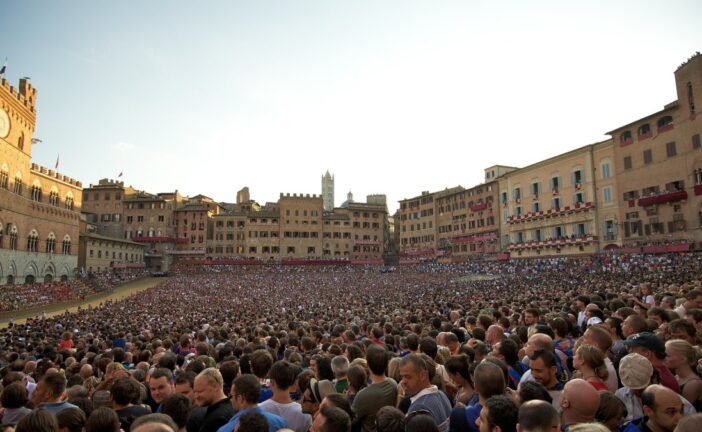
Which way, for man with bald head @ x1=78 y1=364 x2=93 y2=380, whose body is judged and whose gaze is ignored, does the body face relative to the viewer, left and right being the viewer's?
facing away from the viewer

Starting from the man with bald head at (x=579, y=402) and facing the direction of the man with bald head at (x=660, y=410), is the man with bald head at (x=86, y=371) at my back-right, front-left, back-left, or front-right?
back-left

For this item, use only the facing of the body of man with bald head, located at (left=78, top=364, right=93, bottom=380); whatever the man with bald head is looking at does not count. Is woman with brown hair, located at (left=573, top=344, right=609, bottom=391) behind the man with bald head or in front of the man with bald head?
behind

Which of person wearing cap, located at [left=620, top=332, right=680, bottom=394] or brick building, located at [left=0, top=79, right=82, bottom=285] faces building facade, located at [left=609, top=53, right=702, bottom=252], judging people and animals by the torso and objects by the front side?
the brick building

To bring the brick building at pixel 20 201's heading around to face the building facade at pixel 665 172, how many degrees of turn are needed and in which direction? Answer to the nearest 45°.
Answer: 0° — it already faces it

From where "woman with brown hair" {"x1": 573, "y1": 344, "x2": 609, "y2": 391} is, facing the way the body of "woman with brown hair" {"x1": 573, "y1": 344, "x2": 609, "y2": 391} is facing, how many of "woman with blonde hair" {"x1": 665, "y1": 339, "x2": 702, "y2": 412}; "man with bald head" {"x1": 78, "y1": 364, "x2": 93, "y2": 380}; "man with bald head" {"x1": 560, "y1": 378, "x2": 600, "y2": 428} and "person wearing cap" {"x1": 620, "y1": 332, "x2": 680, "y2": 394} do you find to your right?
2

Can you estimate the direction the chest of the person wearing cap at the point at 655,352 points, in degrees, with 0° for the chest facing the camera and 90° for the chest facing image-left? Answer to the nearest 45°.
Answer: approximately 90°
